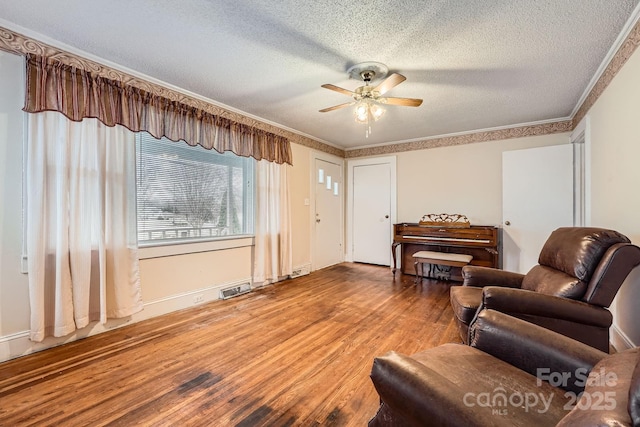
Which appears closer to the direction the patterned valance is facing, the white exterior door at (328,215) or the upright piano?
the upright piano

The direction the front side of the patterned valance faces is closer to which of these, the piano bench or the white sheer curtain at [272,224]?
the piano bench

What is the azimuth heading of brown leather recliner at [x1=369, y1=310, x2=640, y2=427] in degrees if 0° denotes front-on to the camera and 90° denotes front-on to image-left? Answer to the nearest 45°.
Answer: approximately 135°

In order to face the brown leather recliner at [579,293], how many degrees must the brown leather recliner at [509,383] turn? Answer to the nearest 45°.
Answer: approximately 45° to its right

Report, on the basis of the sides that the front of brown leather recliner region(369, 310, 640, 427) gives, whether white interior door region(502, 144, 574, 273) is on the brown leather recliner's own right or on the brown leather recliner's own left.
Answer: on the brown leather recliner's own right

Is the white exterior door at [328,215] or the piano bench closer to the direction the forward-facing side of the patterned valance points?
the piano bench

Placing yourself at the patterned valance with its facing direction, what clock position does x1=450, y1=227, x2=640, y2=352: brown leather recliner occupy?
The brown leather recliner is roughly at 12 o'clock from the patterned valance.

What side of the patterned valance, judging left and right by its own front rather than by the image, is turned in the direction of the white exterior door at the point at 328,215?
left

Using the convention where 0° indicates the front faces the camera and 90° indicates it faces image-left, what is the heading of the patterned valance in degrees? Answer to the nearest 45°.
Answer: approximately 315°
